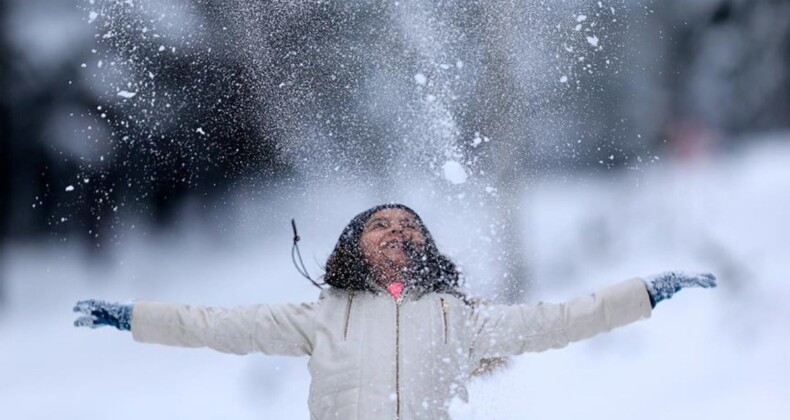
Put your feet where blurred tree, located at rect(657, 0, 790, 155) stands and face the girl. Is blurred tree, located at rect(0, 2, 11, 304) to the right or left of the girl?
right

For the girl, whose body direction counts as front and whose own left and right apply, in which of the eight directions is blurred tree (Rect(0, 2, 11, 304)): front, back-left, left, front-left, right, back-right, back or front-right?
back-right

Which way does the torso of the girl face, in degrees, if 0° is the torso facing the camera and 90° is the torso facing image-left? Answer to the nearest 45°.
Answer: approximately 0°
